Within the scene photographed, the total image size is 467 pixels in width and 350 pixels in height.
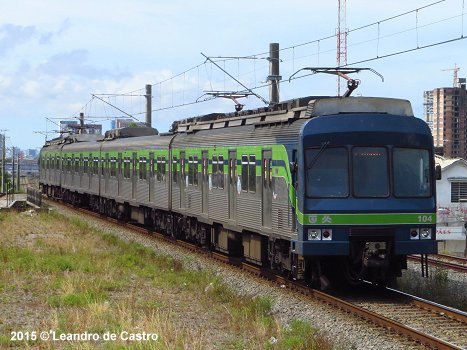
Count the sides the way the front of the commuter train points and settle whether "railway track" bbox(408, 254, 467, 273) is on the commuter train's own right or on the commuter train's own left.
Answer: on the commuter train's own left

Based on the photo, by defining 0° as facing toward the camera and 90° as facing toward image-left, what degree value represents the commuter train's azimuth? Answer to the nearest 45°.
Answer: approximately 315°

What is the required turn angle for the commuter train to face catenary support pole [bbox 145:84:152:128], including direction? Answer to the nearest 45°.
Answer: approximately 135° to its left

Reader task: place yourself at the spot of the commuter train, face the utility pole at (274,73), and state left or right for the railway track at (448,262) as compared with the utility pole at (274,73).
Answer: right

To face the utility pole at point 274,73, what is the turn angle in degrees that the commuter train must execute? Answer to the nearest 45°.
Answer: approximately 135° to its left

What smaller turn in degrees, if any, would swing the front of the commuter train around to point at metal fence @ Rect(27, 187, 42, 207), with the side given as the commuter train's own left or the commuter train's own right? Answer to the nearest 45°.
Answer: approximately 180°
